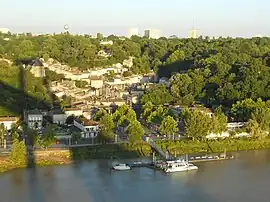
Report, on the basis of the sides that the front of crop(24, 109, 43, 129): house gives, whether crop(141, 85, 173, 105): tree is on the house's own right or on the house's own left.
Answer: on the house's own left

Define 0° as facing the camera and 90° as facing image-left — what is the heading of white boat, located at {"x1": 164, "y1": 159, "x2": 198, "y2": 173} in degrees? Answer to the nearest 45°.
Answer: approximately 270°

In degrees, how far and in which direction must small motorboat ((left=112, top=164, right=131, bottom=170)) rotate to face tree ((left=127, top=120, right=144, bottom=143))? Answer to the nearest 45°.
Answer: approximately 90° to its right

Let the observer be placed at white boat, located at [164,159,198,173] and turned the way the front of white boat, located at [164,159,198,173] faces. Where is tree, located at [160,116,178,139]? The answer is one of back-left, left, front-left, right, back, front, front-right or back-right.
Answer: left

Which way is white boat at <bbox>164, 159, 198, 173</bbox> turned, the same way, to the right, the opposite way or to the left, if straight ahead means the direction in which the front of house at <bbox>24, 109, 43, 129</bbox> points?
to the left

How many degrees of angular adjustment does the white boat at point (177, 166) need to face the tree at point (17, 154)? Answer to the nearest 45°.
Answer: approximately 180°

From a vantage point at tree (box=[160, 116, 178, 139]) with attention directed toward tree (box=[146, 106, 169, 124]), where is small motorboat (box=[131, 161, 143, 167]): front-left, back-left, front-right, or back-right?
back-left

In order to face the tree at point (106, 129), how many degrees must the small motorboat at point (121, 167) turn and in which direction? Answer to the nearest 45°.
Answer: approximately 90° to its right

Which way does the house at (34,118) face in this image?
toward the camera

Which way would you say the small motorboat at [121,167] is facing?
to the viewer's left

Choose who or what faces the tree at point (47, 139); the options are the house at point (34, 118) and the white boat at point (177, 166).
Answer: the house

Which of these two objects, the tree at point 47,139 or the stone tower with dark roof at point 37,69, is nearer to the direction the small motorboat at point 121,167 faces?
the tree

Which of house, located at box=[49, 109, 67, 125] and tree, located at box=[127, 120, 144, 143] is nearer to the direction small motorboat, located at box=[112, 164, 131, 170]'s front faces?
the house

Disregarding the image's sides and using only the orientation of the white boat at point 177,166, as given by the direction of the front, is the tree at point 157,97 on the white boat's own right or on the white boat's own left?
on the white boat's own left

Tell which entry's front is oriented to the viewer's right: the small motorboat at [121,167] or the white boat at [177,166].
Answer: the white boat

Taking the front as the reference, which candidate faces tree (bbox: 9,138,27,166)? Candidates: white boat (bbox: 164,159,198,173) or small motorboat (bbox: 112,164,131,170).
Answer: the small motorboat
